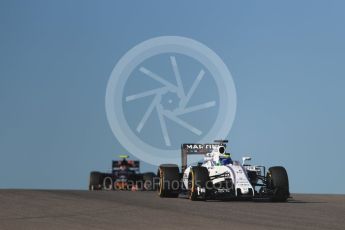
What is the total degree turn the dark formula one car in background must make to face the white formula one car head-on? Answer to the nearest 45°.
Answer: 0° — it already faces it

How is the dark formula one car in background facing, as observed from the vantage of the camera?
facing the viewer
